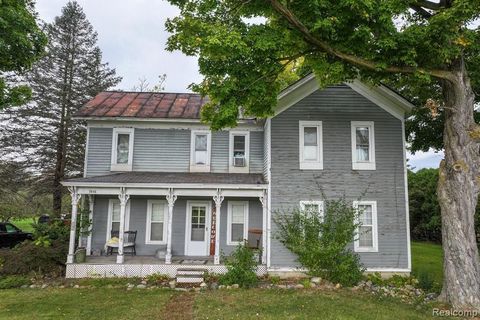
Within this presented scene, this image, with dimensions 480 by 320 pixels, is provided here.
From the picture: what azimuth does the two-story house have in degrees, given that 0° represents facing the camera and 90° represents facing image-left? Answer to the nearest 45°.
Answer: approximately 0°

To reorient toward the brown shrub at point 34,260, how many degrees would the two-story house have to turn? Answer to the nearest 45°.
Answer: approximately 90° to its right

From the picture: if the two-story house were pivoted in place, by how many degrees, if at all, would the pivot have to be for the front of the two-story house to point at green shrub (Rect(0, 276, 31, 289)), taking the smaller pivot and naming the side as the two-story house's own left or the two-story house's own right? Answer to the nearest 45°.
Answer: approximately 90° to the two-story house's own right
